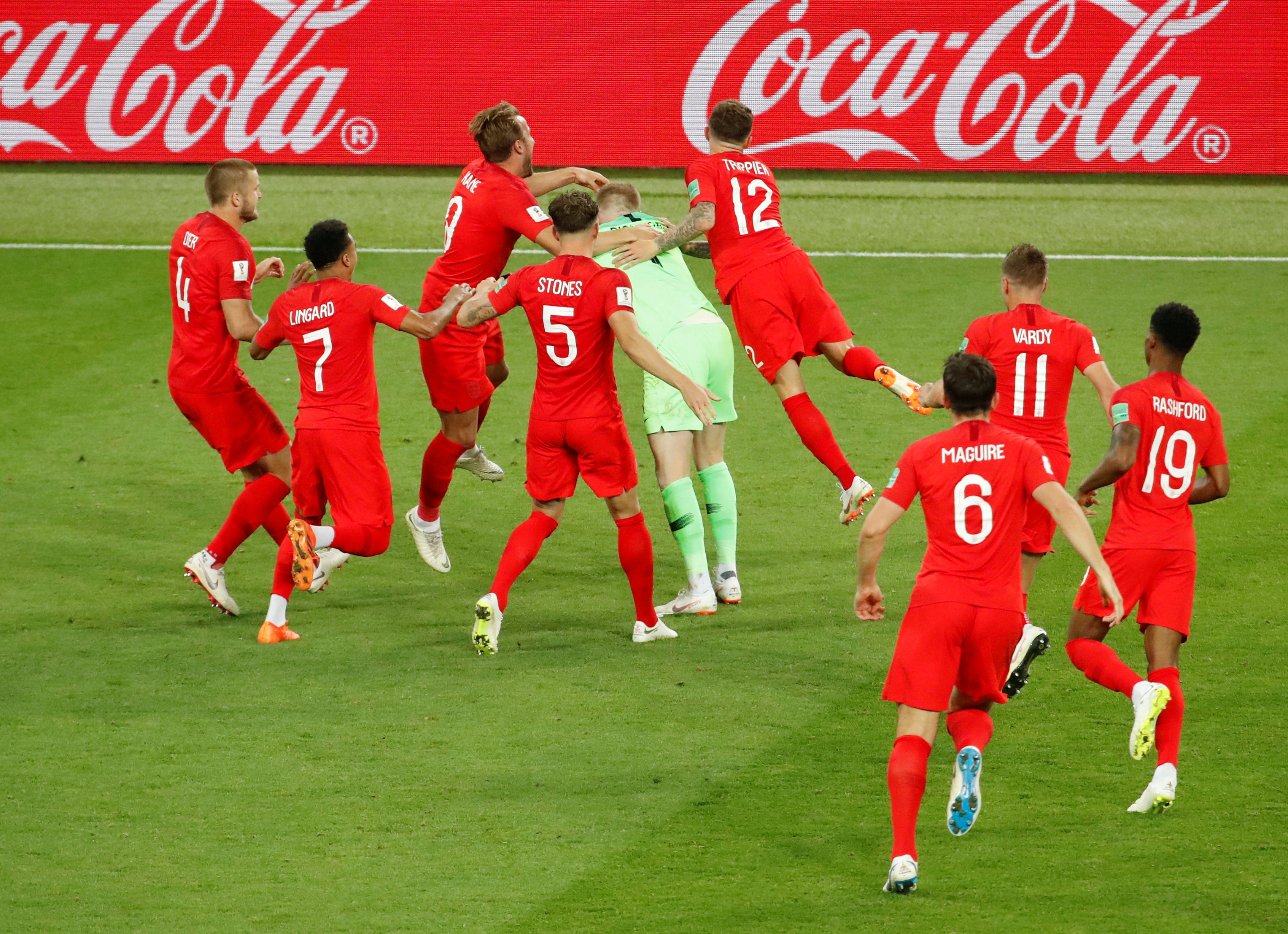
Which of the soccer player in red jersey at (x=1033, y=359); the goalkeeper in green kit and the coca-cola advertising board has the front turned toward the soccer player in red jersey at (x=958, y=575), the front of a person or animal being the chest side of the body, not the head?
the coca-cola advertising board

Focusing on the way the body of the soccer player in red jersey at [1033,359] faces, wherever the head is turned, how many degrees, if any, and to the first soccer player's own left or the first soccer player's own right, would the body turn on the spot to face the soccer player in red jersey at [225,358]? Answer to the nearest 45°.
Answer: approximately 90° to the first soccer player's own left

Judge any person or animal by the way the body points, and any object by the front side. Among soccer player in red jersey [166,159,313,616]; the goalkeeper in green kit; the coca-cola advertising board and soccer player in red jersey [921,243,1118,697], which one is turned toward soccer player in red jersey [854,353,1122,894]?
the coca-cola advertising board

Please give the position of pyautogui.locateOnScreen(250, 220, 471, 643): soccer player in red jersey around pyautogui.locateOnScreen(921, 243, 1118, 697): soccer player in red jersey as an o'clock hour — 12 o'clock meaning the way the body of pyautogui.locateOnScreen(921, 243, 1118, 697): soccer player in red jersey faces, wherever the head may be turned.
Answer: pyautogui.locateOnScreen(250, 220, 471, 643): soccer player in red jersey is roughly at 9 o'clock from pyautogui.locateOnScreen(921, 243, 1118, 697): soccer player in red jersey.

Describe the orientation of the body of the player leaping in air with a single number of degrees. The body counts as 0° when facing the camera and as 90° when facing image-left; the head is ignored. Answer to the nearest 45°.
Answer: approximately 135°

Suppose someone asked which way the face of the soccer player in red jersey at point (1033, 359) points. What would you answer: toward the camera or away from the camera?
away from the camera

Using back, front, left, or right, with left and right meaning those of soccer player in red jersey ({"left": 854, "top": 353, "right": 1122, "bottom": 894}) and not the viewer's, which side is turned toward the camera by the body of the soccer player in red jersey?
back

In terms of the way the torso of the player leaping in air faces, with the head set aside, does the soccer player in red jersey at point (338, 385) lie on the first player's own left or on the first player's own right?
on the first player's own left

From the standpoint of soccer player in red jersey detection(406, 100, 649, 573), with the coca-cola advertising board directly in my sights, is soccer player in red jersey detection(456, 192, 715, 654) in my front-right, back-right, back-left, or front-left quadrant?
back-right

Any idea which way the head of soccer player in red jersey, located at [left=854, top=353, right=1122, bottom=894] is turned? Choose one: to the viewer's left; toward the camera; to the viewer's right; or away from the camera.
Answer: away from the camera

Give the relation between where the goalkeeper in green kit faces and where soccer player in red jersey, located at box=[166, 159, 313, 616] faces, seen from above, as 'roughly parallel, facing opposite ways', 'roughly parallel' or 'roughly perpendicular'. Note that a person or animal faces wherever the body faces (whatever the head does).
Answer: roughly perpendicular

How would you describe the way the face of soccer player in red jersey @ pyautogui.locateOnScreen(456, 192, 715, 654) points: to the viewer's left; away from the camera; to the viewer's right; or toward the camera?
away from the camera

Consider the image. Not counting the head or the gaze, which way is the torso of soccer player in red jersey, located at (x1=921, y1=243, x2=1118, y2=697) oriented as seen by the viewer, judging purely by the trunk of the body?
away from the camera

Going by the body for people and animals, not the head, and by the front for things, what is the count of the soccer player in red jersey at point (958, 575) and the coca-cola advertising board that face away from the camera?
1

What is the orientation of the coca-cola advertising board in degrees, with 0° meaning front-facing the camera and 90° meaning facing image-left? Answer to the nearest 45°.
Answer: approximately 0°

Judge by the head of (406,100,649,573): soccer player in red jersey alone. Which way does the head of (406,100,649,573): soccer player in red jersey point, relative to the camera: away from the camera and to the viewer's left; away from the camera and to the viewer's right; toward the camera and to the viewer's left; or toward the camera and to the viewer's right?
away from the camera and to the viewer's right
